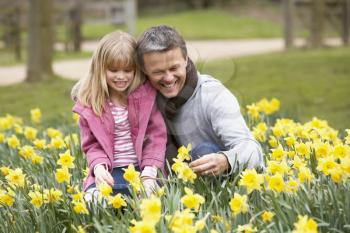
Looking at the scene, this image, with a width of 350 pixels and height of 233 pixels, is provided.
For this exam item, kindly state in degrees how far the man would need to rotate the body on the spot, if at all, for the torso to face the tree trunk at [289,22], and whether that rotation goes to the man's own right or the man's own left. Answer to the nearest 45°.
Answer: approximately 135° to the man's own right

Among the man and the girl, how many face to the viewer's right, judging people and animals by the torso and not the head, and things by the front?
0

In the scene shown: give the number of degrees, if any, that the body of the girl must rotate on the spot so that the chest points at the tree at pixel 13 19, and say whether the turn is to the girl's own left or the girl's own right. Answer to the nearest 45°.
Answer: approximately 180°

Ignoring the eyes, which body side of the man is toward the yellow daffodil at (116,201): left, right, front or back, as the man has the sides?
front

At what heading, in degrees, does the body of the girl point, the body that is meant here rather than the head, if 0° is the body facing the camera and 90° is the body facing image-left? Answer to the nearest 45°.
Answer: approximately 0°

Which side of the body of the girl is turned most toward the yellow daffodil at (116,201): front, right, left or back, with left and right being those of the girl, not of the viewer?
front

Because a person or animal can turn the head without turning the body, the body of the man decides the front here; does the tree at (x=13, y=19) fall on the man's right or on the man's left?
on the man's right

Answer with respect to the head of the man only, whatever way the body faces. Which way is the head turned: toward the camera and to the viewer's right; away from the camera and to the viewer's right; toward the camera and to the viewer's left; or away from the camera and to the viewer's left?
toward the camera and to the viewer's left

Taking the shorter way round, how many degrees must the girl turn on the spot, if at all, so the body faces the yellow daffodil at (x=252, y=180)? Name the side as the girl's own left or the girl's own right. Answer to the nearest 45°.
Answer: approximately 45° to the girl's own left

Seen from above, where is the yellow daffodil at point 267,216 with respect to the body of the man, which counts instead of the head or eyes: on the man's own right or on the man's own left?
on the man's own left

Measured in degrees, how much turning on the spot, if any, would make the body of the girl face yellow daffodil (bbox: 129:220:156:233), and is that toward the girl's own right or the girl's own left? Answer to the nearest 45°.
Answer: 0° — they already face it

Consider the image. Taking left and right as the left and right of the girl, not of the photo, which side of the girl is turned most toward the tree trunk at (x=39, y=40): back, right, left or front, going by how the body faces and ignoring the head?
back

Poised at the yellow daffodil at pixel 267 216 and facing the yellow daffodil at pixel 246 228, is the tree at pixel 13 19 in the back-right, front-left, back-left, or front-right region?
back-right
